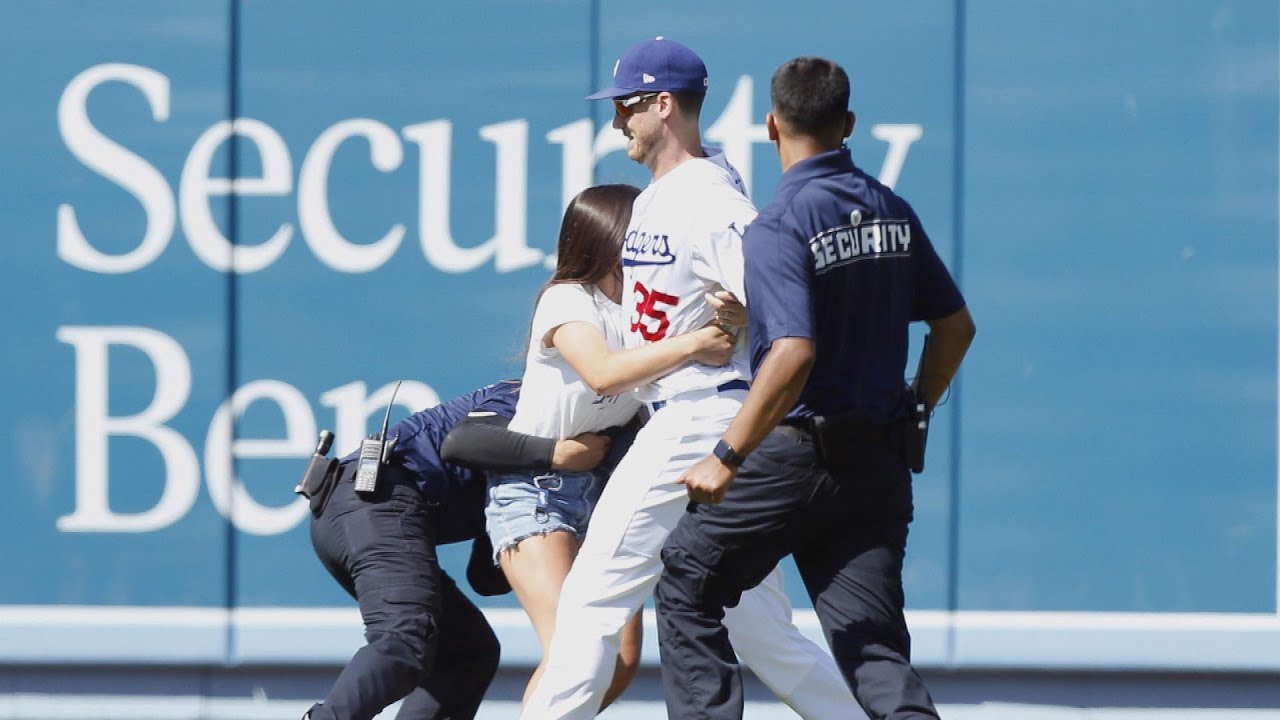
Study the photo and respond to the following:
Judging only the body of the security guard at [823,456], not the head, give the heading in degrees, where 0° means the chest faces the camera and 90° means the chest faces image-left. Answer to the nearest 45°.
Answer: approximately 135°

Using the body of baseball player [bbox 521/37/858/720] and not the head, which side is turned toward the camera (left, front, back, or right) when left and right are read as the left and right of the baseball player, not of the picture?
left

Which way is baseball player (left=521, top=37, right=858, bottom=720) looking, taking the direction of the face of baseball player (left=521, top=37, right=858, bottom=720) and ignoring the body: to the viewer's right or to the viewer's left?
to the viewer's left
